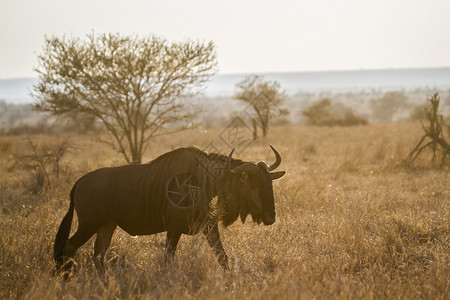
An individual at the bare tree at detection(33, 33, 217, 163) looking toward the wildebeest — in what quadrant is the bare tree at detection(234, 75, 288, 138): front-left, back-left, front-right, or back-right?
back-left

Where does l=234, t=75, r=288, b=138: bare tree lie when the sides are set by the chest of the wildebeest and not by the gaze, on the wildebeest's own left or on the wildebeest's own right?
on the wildebeest's own left

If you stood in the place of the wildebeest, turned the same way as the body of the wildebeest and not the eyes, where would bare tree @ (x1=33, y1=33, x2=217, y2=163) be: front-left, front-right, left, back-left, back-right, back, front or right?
left

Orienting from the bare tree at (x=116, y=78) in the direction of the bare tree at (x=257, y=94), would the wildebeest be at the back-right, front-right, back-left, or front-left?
back-right

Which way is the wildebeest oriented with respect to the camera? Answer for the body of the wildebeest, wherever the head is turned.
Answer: to the viewer's right
